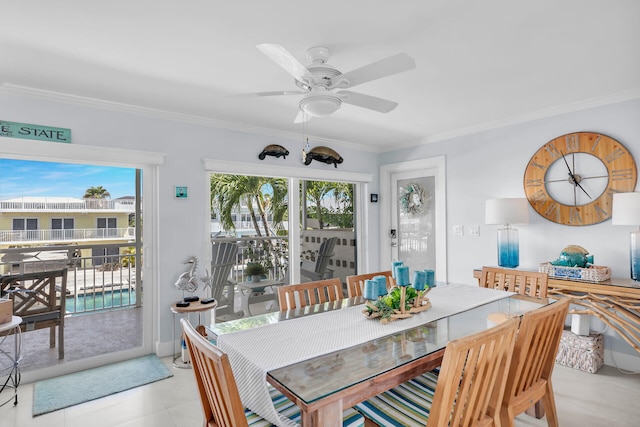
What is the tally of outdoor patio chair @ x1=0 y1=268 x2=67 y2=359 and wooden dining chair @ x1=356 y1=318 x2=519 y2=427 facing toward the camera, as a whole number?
0

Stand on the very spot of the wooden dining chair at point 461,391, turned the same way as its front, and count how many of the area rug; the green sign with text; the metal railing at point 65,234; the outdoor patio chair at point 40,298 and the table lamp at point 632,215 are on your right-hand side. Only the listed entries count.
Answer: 1

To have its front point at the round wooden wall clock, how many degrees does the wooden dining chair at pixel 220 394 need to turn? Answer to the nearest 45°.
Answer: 0° — it already faces it

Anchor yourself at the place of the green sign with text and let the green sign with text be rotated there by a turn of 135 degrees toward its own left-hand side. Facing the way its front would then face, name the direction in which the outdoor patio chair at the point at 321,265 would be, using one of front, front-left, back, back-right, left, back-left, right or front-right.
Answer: front-right

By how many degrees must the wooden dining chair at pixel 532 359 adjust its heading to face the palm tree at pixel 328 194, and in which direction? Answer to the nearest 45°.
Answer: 0° — it already faces it

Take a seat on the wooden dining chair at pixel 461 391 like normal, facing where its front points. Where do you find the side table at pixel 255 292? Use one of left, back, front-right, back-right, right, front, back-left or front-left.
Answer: front

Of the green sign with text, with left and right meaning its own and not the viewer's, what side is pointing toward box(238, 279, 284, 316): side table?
left

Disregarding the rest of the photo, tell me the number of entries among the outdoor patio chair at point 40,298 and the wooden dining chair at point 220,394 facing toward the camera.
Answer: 0

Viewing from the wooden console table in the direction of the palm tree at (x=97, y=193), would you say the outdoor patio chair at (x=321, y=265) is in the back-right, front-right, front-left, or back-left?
front-right

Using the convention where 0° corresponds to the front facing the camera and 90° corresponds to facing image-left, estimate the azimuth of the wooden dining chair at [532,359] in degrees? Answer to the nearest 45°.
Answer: approximately 135°

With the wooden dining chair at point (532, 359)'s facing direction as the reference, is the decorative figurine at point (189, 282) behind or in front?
in front

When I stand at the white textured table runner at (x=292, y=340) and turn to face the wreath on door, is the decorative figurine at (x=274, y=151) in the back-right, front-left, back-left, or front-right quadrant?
front-left

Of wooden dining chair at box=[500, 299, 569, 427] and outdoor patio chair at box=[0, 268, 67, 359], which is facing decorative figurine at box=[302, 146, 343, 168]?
the wooden dining chair

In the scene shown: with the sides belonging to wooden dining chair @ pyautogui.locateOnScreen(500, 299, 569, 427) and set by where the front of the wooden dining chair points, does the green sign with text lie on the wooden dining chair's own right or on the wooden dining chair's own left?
on the wooden dining chair's own left
